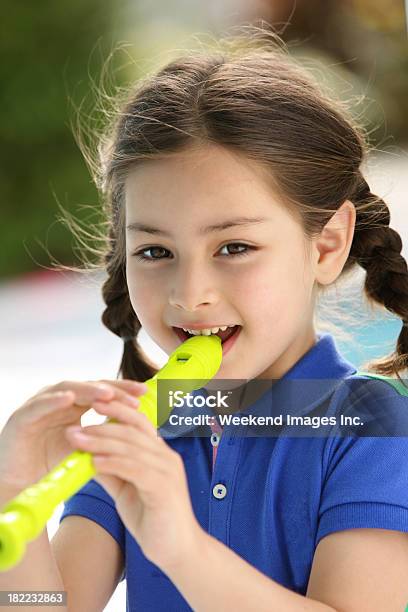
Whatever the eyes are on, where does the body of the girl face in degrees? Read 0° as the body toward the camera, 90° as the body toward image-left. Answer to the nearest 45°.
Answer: approximately 45°
